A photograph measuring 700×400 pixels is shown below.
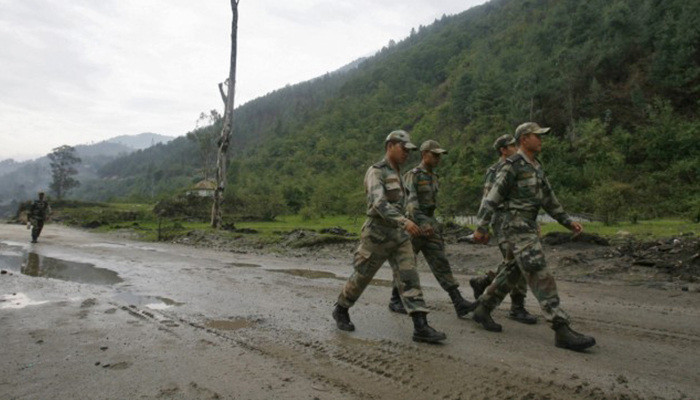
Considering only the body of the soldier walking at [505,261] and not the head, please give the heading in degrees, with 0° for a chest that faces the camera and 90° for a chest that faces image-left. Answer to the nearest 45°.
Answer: approximately 270°

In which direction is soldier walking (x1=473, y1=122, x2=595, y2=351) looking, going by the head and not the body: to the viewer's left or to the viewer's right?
to the viewer's right

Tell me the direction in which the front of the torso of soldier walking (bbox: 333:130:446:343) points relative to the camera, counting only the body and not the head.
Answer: to the viewer's right

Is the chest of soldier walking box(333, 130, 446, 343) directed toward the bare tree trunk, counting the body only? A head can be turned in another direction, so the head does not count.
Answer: no

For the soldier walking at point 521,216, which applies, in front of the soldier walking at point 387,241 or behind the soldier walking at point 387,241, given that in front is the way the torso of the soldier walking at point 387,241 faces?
in front

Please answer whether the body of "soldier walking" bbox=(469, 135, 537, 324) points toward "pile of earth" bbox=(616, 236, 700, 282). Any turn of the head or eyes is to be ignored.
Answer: no

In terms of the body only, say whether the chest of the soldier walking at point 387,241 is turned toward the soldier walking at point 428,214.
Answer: no

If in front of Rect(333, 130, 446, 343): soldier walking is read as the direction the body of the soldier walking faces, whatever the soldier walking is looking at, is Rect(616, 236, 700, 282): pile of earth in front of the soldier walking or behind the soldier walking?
in front

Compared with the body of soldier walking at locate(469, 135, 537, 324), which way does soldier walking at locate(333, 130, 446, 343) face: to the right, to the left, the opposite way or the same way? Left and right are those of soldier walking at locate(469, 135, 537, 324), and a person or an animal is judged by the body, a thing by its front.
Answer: the same way

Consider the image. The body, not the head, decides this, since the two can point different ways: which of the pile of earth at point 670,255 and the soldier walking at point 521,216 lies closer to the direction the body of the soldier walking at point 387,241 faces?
the soldier walking

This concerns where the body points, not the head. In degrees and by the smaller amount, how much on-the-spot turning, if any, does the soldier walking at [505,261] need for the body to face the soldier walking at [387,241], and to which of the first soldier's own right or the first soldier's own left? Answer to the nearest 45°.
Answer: approximately 135° to the first soldier's own right
